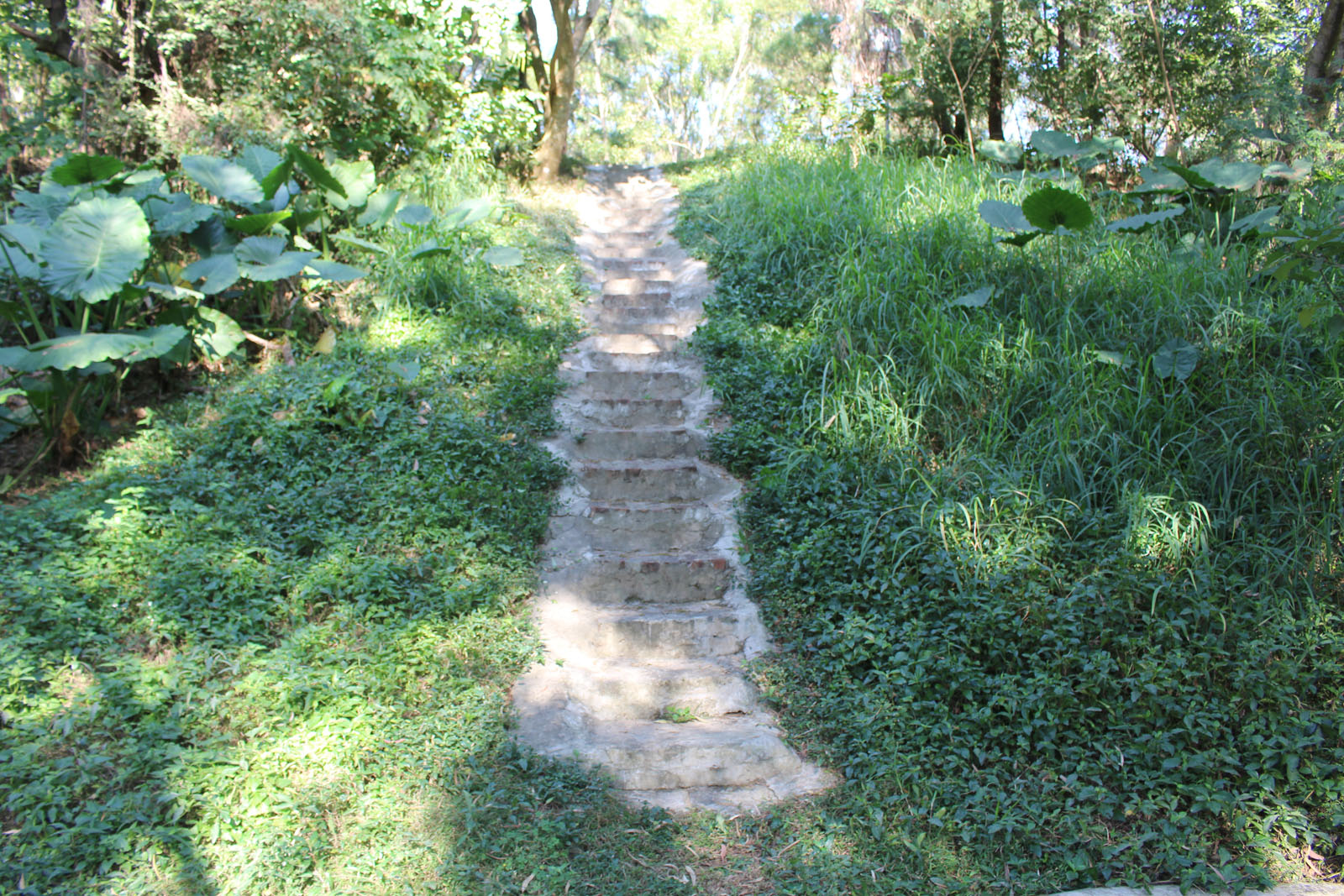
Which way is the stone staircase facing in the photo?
toward the camera

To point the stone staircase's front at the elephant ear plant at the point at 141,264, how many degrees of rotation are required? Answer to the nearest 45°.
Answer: approximately 135° to its right
